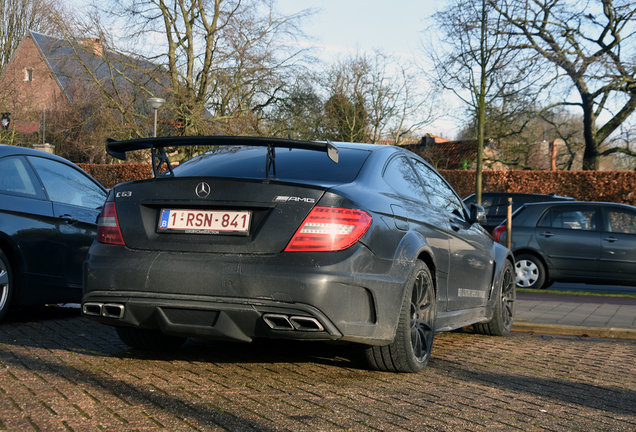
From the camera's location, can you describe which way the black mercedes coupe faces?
facing away from the viewer and to the right of the viewer

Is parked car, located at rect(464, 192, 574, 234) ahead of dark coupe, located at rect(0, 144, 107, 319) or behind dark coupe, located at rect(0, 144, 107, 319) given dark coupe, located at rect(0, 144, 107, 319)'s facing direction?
ahead

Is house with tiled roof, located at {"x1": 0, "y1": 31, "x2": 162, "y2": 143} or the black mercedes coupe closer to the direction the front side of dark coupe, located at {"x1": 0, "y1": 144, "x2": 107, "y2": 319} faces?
the house with tiled roof

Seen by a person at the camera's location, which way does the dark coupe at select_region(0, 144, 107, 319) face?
facing away from the viewer and to the right of the viewer

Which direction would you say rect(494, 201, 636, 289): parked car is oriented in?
to the viewer's right

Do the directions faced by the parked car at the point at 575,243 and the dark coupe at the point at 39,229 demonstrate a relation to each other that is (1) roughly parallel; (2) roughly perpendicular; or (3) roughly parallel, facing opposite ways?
roughly perpendicular

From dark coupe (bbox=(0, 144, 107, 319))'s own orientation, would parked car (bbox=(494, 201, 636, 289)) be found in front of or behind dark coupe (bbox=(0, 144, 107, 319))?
in front

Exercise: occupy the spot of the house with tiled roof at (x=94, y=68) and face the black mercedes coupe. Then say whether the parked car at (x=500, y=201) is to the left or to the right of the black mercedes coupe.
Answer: left

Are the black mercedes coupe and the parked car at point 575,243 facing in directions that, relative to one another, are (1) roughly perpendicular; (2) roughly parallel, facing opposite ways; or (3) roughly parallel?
roughly perpendicular

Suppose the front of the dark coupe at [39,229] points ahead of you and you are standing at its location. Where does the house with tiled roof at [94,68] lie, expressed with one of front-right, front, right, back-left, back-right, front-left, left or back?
front-left
